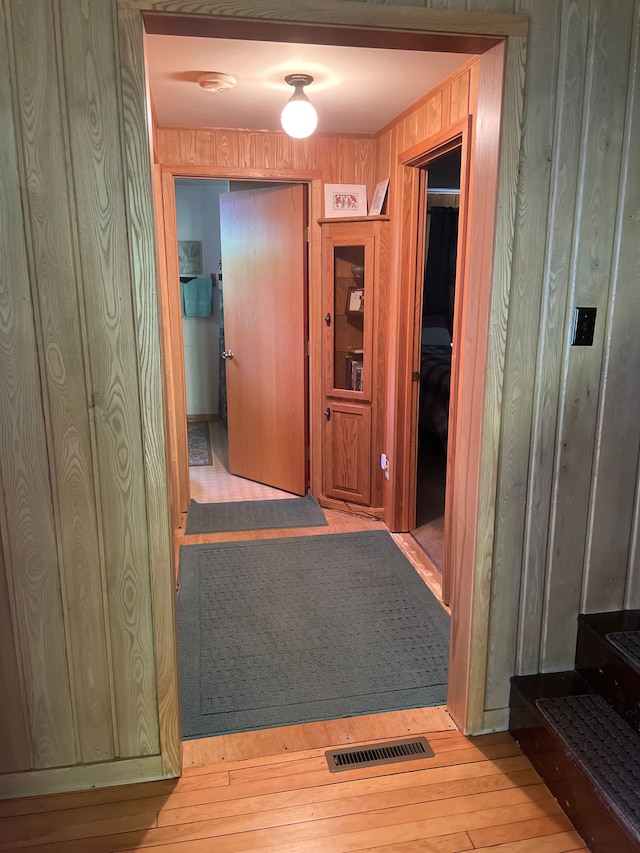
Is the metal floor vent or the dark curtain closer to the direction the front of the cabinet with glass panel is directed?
the metal floor vent

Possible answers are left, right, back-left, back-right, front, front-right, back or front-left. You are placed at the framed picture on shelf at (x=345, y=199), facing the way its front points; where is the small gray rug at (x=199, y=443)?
back-right

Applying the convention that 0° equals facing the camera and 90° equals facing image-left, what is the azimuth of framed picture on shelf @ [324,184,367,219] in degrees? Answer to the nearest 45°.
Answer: approximately 0°

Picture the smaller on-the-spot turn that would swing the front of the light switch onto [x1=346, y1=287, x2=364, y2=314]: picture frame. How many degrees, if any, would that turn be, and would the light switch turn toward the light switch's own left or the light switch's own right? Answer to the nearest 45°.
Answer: approximately 135° to the light switch's own right

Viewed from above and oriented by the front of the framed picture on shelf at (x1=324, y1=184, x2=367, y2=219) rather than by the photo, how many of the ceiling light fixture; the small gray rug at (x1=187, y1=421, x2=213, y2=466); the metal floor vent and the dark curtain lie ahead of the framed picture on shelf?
2

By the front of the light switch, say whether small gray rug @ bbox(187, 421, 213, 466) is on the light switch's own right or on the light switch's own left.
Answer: on the light switch's own right

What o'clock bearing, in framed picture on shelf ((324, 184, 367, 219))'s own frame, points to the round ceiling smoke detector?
The round ceiling smoke detector is roughly at 1 o'clock from the framed picture on shelf.

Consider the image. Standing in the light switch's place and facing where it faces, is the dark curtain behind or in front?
behind

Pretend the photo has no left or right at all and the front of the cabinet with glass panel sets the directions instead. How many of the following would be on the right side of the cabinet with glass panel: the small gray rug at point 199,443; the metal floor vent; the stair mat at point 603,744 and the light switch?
1

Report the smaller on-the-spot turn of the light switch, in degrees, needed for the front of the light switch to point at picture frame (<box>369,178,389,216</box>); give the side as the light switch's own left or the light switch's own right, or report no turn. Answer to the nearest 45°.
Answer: approximately 135° to the light switch's own right

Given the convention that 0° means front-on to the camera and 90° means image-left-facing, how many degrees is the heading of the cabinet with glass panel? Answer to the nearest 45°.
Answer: approximately 45°

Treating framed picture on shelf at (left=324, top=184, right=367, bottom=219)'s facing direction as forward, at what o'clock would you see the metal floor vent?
The metal floor vent is roughly at 12 o'clock from the framed picture on shelf.
